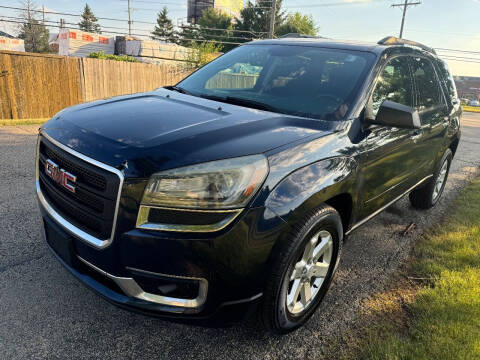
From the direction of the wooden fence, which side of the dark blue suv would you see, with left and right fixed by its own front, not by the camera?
right

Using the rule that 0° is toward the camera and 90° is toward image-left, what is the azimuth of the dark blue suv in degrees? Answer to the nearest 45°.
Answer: approximately 45°

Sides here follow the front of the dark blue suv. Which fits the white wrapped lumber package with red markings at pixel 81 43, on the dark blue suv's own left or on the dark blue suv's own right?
on the dark blue suv's own right

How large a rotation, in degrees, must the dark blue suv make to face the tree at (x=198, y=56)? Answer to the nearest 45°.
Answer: approximately 135° to its right
